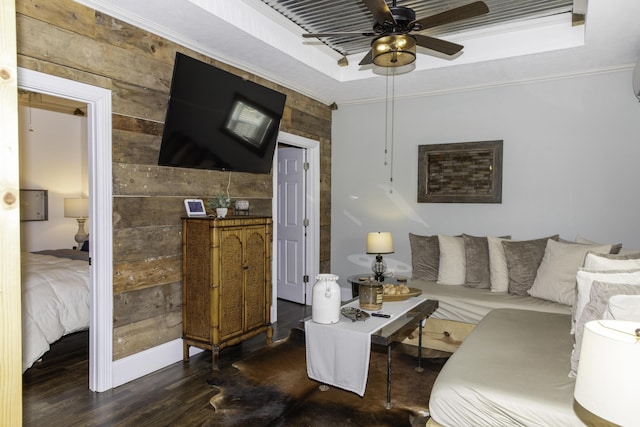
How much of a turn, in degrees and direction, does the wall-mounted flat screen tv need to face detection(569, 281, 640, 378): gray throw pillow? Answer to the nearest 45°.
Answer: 0° — it already faces it

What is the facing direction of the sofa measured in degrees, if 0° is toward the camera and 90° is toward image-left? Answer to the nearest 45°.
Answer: approximately 45°

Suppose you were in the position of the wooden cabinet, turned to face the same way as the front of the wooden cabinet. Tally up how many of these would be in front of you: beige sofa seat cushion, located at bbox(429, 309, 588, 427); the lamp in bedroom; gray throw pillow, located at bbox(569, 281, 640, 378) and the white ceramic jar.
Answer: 3

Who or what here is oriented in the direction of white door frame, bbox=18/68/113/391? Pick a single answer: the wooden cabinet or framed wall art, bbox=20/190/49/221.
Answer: the framed wall art

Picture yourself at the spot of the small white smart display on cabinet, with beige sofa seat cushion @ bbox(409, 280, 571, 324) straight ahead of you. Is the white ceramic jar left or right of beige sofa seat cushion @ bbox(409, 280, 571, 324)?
right

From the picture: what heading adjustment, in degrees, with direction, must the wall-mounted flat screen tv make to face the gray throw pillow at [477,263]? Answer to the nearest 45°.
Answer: approximately 45° to its left

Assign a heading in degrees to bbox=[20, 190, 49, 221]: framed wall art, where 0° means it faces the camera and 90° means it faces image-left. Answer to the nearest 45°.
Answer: approximately 0°

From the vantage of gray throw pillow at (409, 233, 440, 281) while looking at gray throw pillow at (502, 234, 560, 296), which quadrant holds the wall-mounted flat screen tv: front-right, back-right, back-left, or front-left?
back-right

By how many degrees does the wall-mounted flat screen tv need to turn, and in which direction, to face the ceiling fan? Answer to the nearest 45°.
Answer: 0° — it already faces it
